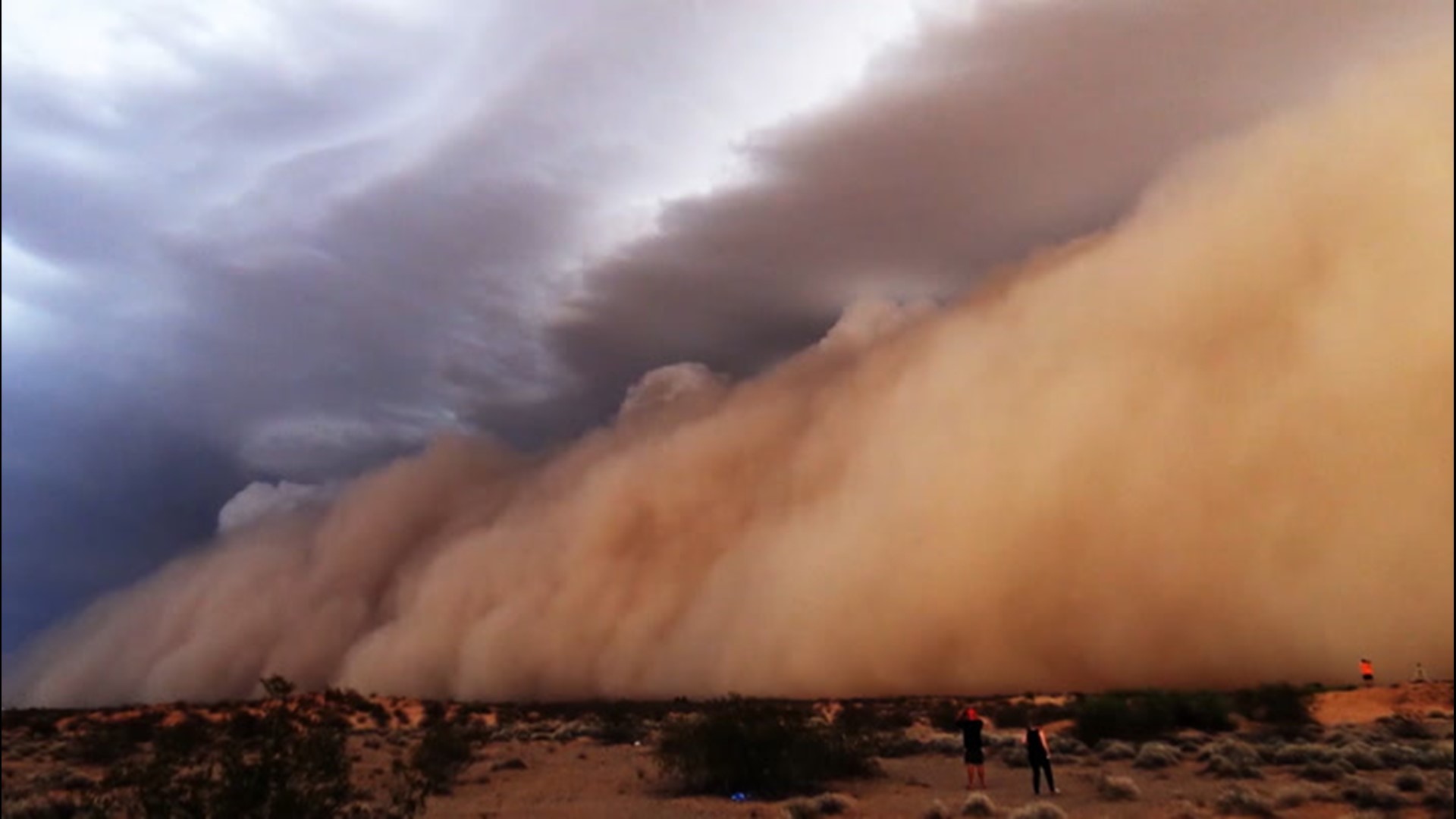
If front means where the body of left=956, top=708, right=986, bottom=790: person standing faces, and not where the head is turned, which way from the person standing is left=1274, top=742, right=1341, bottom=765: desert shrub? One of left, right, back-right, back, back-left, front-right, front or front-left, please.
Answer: front-right

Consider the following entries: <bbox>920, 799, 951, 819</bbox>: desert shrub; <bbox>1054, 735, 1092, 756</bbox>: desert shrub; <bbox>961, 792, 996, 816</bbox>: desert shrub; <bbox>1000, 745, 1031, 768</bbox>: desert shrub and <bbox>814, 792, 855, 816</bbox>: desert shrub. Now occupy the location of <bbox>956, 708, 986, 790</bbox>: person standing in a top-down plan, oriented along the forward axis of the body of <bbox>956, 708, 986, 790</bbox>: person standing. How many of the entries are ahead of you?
2

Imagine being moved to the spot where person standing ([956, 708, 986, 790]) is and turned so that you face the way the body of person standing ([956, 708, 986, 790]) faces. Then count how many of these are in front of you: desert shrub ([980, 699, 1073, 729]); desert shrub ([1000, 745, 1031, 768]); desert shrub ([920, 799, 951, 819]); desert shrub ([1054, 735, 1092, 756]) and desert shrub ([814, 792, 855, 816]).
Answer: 3

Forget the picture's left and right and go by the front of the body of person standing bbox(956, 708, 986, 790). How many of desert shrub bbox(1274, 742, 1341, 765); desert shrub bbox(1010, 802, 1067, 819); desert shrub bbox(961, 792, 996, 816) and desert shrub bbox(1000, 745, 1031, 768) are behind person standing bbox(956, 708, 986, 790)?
2

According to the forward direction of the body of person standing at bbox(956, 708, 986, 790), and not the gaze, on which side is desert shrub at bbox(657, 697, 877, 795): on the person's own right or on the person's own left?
on the person's own left

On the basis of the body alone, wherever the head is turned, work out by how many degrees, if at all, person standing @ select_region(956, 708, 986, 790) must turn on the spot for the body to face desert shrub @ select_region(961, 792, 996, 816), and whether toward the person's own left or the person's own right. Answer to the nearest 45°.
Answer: approximately 180°

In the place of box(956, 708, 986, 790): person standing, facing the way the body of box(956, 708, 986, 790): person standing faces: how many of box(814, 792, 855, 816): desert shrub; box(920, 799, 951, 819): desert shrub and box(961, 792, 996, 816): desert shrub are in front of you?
0

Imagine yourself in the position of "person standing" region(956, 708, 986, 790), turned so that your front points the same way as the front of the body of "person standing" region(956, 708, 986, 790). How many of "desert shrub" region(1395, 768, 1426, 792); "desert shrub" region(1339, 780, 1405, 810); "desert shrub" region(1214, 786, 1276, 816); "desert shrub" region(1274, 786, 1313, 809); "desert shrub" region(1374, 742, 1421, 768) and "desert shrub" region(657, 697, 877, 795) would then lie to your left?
1

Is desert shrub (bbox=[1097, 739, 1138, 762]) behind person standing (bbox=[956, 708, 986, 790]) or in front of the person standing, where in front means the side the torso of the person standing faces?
in front

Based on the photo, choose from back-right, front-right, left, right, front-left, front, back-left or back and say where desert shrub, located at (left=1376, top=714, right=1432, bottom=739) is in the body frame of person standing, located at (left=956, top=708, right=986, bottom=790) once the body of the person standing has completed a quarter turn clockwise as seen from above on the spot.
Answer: front-left

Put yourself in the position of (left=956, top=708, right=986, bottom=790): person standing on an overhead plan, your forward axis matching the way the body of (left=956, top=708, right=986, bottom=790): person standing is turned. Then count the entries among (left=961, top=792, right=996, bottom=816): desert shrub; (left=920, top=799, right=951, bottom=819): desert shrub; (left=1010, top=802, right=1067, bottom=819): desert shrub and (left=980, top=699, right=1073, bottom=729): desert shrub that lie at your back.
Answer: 3

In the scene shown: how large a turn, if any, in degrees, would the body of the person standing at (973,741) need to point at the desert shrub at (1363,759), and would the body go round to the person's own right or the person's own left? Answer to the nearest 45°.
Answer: approximately 45° to the person's own right

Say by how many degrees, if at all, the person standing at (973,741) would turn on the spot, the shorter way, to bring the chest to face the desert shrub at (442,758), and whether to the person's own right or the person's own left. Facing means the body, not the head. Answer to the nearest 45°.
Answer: approximately 90° to the person's own left

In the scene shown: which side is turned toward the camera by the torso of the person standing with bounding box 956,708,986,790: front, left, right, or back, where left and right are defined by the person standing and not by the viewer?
back

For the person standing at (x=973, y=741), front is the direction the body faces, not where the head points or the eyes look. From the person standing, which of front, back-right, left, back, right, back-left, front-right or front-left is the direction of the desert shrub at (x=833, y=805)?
back-left

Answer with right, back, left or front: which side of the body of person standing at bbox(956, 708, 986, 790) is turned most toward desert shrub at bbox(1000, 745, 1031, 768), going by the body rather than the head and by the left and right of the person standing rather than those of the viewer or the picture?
front

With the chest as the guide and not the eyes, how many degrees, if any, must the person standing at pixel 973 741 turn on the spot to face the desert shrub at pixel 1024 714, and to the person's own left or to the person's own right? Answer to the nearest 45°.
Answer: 0° — they already face it
